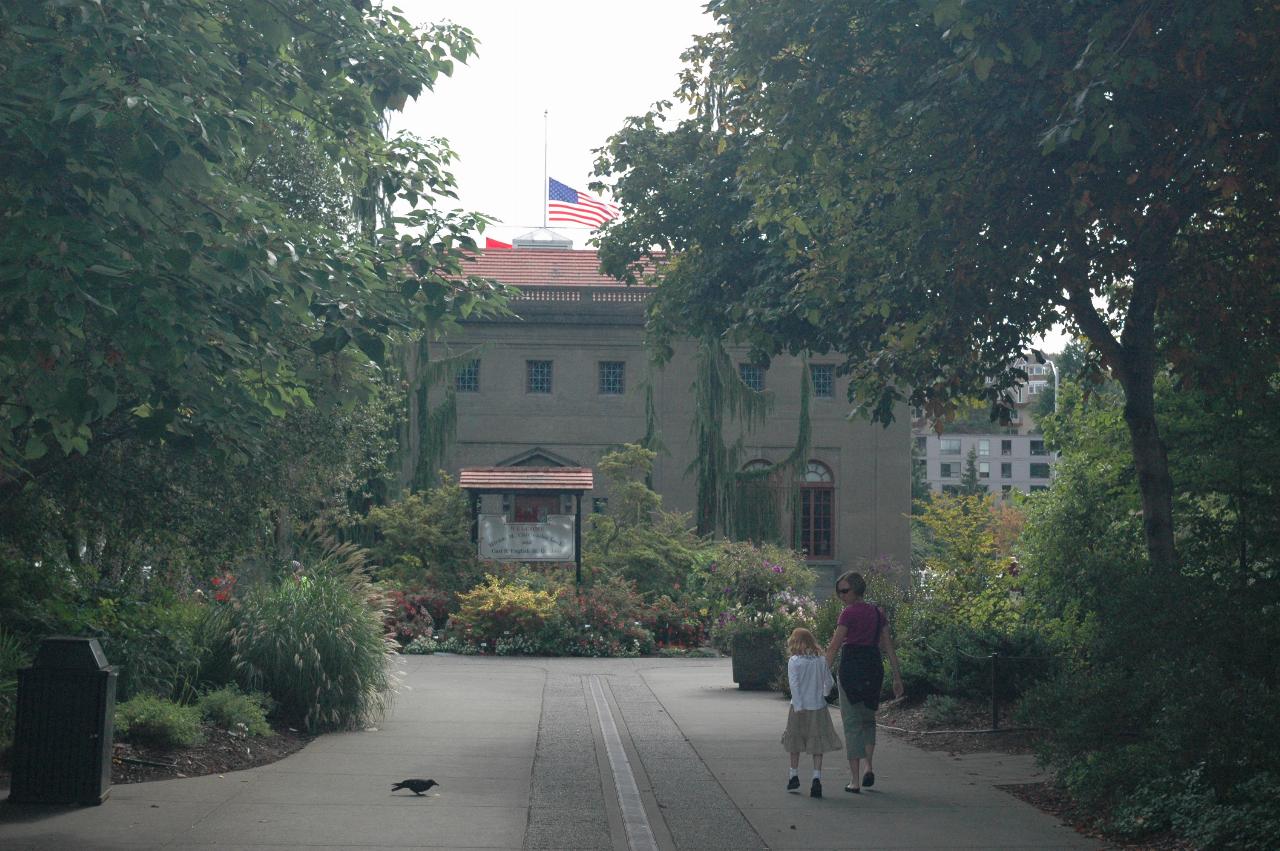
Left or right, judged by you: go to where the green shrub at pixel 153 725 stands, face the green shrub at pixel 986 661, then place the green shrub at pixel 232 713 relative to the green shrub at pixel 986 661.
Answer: left

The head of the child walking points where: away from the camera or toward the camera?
away from the camera

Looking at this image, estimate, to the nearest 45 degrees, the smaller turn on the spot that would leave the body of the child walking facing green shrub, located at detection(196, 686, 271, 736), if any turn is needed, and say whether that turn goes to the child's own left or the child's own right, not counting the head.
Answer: approximately 90° to the child's own left

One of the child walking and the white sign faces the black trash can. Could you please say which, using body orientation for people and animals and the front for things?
the white sign

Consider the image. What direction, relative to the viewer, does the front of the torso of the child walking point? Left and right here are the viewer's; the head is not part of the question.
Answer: facing away from the viewer
